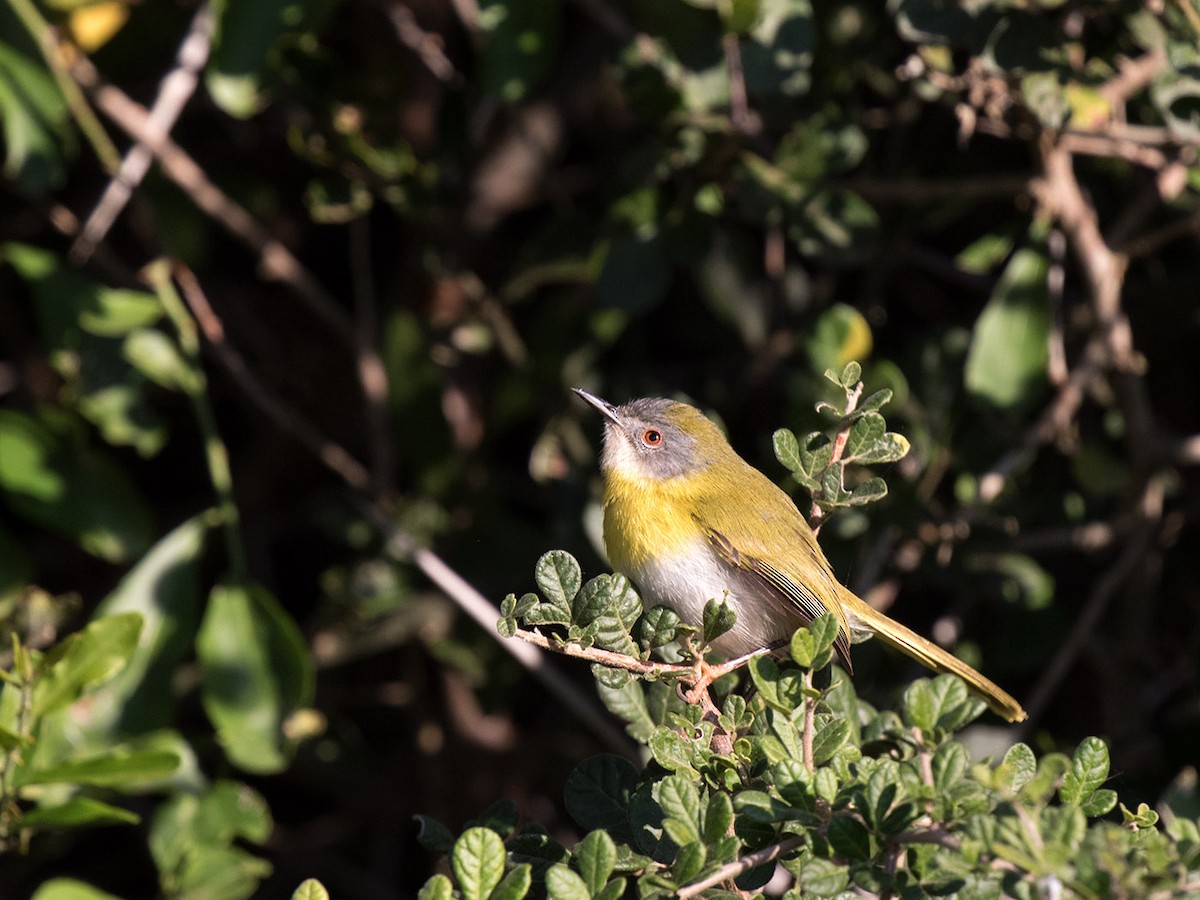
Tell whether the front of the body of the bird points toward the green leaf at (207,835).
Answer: yes

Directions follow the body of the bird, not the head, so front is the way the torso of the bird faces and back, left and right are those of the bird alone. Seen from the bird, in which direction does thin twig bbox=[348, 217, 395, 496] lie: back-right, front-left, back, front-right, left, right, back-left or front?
front-right

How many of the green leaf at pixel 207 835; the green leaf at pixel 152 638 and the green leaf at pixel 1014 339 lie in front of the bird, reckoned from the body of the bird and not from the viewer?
2

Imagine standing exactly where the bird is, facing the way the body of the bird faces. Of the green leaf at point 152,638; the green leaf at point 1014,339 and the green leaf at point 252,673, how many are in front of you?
2

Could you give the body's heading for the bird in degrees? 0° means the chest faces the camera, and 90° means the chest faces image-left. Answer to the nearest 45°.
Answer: approximately 90°
